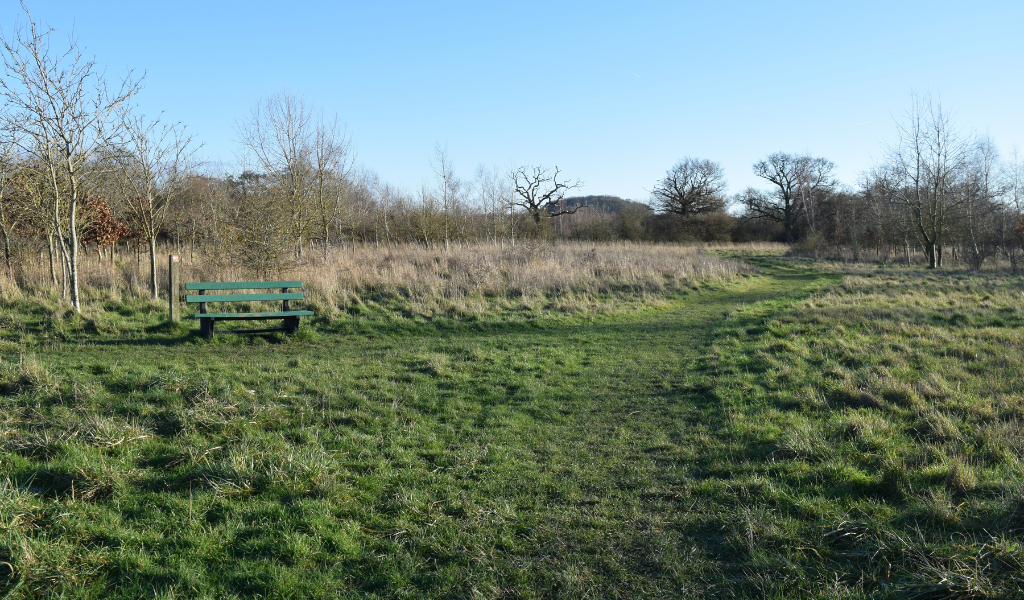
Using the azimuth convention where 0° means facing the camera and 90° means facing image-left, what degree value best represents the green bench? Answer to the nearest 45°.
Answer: approximately 0°

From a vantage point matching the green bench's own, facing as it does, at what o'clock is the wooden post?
The wooden post is roughly at 4 o'clock from the green bench.

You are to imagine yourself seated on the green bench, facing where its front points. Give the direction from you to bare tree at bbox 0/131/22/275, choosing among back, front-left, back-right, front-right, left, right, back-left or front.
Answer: back-right
